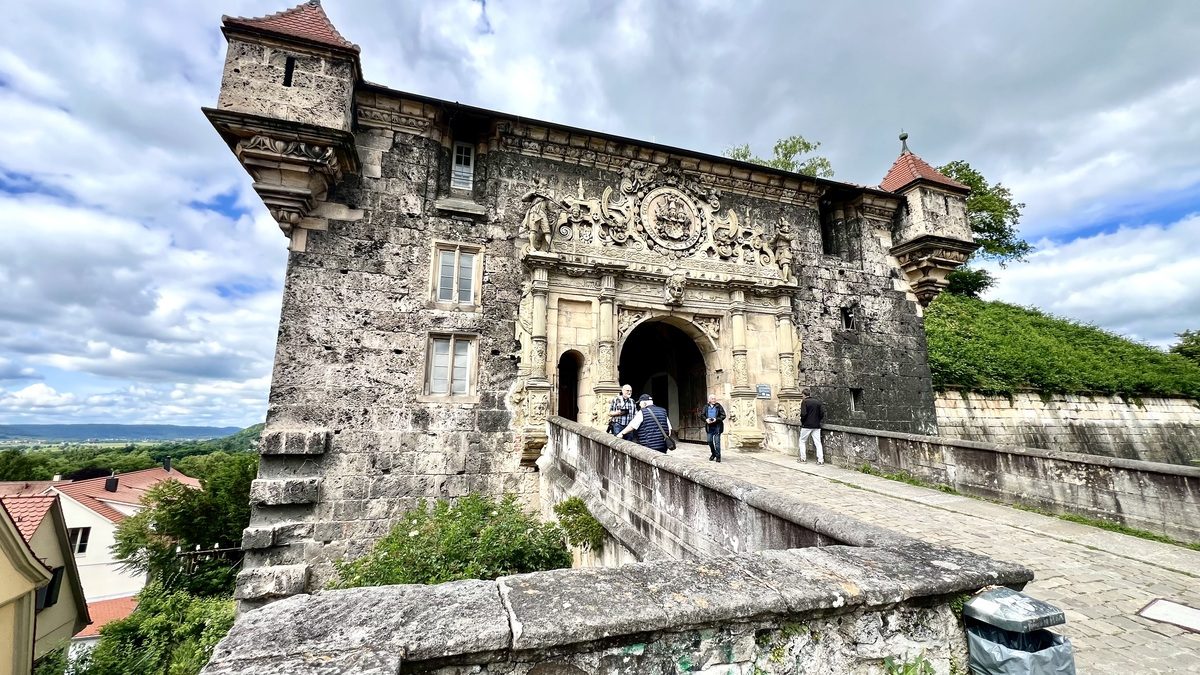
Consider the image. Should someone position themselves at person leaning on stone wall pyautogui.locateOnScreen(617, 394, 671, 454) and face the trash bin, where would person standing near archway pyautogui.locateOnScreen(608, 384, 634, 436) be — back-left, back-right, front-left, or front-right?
back-right

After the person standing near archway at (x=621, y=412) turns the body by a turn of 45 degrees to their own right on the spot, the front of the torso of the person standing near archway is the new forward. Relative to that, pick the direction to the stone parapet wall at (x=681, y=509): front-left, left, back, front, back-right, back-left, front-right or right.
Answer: front

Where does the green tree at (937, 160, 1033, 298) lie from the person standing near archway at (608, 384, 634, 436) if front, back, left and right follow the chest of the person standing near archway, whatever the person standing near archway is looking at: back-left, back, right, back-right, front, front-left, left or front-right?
left

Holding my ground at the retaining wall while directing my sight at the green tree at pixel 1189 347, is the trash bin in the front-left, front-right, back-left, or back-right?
back-right

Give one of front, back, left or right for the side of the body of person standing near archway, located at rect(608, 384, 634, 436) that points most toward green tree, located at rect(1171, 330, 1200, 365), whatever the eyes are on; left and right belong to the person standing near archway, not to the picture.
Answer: left

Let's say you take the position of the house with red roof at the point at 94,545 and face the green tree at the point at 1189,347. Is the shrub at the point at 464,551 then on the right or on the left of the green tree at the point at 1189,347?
right

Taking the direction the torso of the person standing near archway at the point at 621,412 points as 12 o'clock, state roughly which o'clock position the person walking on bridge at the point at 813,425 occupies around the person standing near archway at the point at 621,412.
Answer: the person walking on bridge at the point at 813,425 is roughly at 10 o'clock from the person standing near archway at the point at 621,412.

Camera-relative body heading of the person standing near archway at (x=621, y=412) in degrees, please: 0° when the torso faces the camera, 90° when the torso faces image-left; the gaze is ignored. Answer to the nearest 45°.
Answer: approximately 315°
